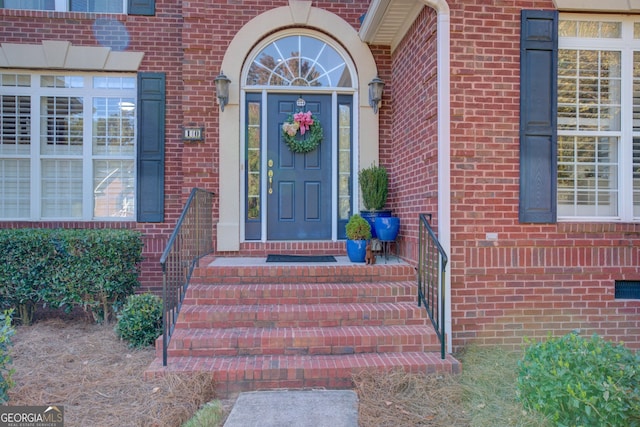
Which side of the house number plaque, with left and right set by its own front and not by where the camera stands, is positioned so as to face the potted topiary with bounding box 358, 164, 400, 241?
left

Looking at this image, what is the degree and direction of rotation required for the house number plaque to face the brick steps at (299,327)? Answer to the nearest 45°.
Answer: approximately 45° to its left

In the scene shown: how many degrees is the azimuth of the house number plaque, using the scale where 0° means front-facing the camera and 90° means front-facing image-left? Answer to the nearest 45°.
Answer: approximately 0°

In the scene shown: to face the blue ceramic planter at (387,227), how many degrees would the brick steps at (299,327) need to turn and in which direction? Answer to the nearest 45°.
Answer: approximately 135° to its left

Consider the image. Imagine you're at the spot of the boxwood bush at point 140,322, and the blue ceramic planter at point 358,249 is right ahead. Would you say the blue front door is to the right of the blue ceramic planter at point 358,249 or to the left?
left

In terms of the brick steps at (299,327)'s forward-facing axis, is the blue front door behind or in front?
behind

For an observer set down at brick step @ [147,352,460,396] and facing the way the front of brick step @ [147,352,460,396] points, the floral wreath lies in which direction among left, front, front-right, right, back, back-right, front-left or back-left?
back
